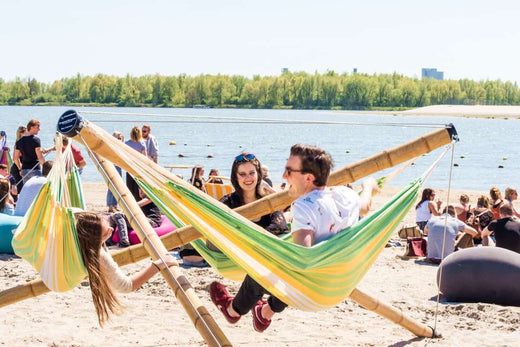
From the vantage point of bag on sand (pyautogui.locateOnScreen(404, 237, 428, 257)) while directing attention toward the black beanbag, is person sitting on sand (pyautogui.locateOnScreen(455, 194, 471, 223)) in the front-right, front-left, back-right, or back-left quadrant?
back-left

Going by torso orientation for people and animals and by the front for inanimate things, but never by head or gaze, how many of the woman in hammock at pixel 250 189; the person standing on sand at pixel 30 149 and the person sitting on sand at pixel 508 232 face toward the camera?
1

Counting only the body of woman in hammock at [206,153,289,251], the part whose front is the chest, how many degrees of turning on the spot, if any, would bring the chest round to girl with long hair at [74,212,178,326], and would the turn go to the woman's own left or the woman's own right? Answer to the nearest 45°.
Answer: approximately 45° to the woman's own right

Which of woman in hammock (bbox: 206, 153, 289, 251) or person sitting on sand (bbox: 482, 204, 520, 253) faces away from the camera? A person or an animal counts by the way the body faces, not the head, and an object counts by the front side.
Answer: the person sitting on sand

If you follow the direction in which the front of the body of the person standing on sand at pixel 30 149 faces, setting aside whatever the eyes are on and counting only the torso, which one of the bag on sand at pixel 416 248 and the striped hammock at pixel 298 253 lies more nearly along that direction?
the bag on sand

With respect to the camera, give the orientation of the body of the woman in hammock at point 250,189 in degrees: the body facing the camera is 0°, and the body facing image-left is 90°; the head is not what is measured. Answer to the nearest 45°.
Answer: approximately 0°

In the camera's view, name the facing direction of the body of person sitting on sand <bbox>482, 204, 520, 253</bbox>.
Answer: away from the camera

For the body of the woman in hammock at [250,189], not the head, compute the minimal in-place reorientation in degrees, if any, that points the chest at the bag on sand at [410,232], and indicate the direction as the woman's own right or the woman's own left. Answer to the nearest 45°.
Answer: approximately 135° to the woman's own left

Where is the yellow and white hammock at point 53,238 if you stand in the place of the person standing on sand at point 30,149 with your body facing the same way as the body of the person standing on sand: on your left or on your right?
on your right

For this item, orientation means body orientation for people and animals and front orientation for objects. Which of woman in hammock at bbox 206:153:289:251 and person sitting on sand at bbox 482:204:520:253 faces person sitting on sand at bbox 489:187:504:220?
person sitting on sand at bbox 482:204:520:253
